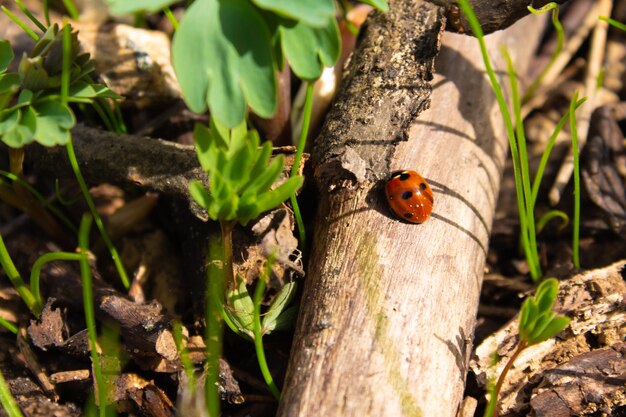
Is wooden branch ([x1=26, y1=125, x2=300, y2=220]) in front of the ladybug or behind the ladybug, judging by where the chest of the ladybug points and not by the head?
in front

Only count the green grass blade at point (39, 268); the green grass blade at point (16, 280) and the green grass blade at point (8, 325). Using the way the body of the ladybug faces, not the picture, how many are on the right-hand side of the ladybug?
0

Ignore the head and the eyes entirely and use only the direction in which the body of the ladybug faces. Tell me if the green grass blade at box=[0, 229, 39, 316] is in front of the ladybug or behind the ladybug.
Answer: in front

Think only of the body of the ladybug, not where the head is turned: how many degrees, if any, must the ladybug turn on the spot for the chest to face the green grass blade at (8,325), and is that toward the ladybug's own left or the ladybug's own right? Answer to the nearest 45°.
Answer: approximately 45° to the ladybug's own left

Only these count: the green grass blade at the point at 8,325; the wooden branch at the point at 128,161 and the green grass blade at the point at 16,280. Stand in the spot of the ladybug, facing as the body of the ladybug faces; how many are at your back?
0

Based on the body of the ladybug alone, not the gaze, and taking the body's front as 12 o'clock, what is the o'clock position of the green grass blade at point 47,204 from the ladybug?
The green grass blade is roughly at 11 o'clock from the ladybug.

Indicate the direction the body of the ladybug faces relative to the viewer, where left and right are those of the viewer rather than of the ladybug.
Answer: facing away from the viewer and to the left of the viewer

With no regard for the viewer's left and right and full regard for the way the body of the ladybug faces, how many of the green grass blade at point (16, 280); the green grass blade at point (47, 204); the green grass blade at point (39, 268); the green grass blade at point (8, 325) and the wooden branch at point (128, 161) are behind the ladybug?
0
